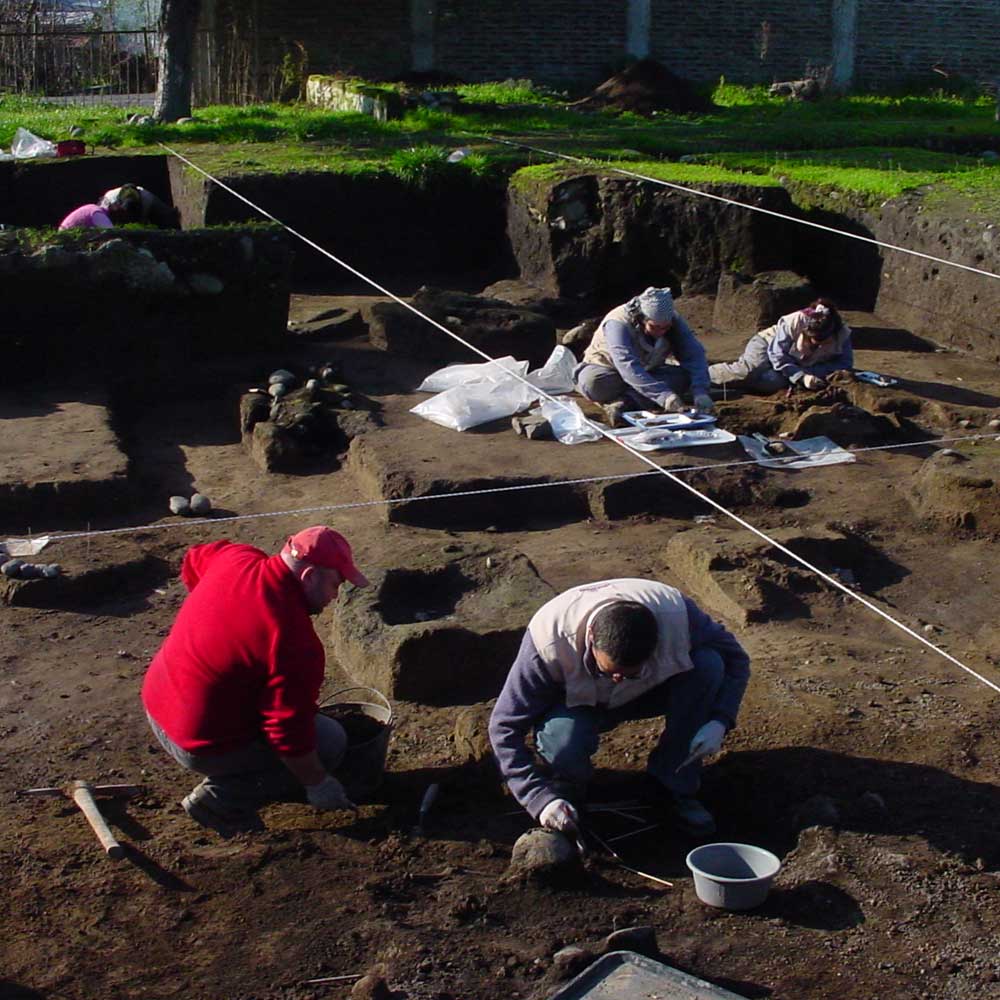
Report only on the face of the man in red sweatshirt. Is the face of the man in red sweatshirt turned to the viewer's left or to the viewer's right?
to the viewer's right

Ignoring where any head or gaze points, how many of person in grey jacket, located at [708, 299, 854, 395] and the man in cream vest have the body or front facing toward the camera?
2

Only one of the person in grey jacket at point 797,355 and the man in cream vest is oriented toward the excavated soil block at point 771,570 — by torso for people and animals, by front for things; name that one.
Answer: the person in grey jacket

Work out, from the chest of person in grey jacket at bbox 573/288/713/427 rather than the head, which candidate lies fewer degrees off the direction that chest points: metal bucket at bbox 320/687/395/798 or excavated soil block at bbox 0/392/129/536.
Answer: the metal bucket

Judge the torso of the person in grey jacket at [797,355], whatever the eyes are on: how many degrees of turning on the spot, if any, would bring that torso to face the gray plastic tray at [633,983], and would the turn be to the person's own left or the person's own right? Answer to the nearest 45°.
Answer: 0° — they already face it

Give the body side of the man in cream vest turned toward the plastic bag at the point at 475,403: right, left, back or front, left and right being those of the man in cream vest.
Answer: back

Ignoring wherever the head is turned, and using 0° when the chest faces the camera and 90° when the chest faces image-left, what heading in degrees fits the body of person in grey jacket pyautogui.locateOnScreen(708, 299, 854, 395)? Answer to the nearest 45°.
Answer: approximately 0°

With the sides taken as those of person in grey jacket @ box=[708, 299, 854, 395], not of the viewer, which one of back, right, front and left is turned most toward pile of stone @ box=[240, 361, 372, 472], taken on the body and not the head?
right

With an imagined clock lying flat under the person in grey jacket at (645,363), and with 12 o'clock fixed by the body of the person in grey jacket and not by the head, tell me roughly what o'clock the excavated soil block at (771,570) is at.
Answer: The excavated soil block is roughly at 1 o'clock from the person in grey jacket.

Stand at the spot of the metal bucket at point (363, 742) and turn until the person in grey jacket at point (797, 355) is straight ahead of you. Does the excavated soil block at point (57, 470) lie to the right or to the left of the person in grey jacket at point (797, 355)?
left
